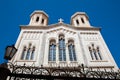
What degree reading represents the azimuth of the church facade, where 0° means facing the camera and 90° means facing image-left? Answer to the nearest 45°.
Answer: approximately 0°
